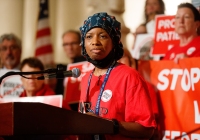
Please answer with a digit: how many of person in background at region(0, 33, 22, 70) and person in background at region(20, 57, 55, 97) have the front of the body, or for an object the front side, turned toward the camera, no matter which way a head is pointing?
2

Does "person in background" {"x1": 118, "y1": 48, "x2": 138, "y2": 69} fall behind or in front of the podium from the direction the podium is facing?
behind

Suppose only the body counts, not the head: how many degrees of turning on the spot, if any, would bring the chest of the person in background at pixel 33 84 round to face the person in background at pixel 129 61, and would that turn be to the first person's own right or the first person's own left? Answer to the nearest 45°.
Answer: approximately 45° to the first person's own left

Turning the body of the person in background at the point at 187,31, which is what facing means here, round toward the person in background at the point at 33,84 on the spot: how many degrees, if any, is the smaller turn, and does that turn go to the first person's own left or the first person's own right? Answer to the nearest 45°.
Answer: approximately 45° to the first person's own right

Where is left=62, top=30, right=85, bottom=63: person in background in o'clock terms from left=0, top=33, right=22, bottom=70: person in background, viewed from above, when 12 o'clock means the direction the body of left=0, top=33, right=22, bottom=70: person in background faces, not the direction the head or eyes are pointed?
left=62, top=30, right=85, bottom=63: person in background is roughly at 10 o'clock from left=0, top=33, right=22, bottom=70: person in background.
